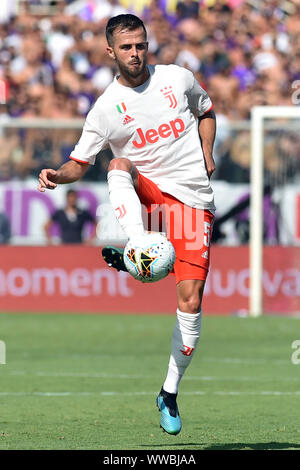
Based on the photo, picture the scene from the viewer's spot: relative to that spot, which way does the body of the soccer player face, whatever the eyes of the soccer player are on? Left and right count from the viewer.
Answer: facing the viewer
